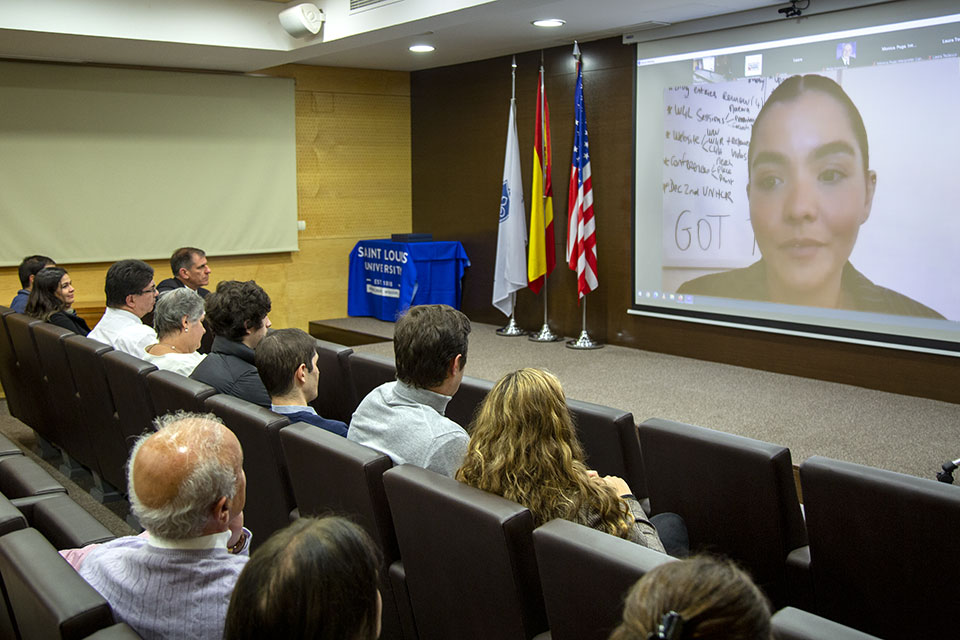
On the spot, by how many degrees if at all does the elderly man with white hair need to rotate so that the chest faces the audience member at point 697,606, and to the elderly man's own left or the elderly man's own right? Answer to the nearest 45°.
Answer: approximately 90° to the elderly man's own right

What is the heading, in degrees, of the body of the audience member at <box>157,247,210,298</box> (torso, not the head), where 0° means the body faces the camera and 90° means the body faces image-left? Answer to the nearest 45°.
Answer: approximately 270°

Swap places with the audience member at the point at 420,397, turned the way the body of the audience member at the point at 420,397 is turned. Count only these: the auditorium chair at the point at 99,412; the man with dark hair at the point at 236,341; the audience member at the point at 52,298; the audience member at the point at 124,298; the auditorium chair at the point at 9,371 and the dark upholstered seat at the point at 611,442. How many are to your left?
5

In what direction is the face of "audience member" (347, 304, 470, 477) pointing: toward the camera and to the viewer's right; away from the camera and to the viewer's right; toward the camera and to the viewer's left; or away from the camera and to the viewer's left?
away from the camera and to the viewer's right

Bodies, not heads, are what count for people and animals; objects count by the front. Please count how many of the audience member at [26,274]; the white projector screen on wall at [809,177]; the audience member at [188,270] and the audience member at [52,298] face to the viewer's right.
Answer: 3

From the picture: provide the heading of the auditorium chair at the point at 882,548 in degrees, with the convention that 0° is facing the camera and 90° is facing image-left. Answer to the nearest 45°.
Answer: approximately 225°

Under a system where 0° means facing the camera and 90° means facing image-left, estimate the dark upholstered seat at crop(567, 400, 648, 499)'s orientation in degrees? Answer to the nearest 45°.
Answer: approximately 225°

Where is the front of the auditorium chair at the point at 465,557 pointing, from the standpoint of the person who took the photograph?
facing away from the viewer and to the right of the viewer

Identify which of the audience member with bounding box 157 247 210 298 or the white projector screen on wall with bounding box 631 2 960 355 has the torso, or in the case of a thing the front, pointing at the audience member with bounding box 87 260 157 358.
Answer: the white projector screen on wall

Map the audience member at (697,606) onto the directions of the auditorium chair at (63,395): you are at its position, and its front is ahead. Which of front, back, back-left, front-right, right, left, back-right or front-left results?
back-right

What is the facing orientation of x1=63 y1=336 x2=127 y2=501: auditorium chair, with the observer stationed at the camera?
facing away from the viewer and to the right of the viewer

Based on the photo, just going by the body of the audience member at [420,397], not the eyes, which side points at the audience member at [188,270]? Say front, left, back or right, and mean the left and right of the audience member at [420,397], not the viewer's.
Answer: left
